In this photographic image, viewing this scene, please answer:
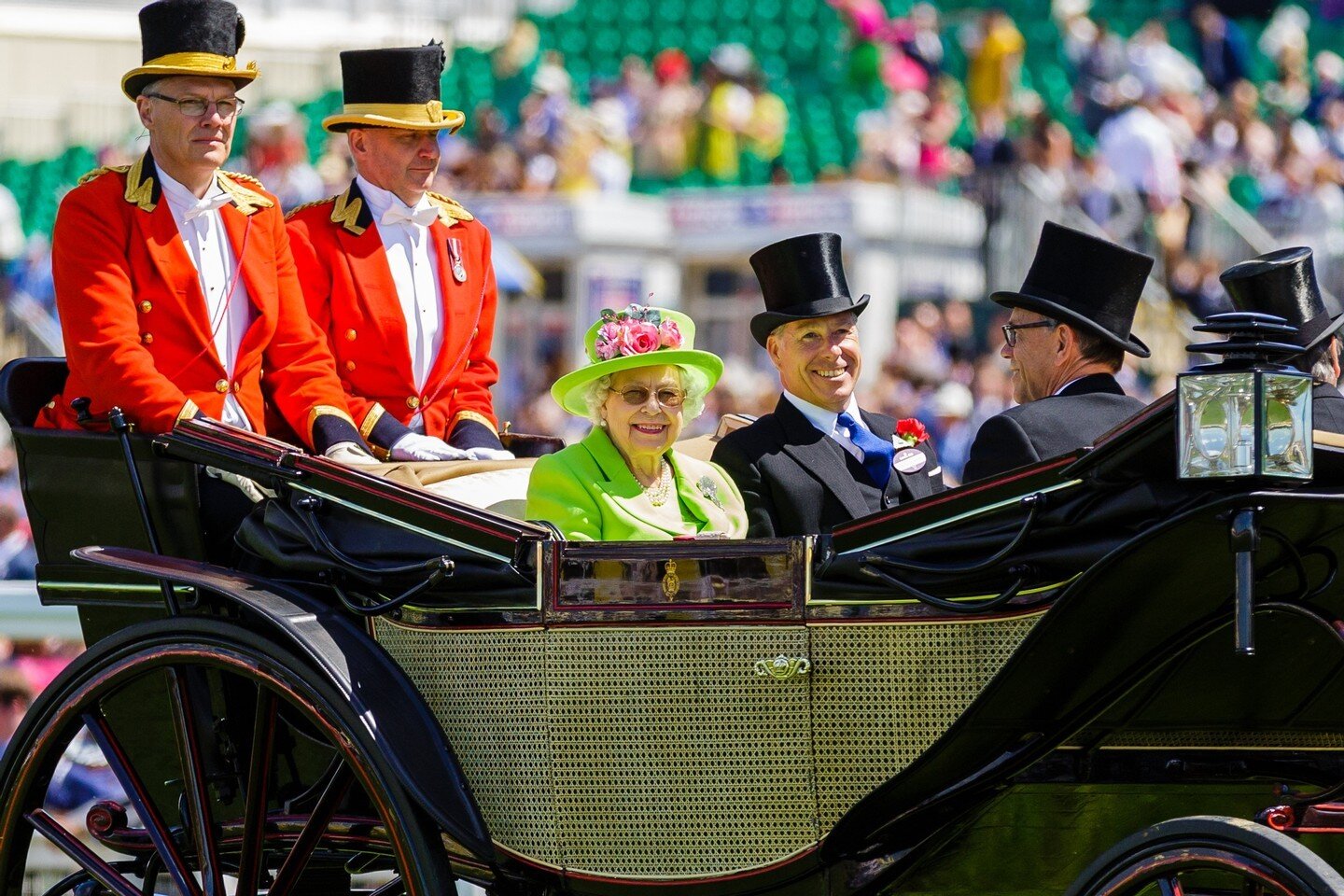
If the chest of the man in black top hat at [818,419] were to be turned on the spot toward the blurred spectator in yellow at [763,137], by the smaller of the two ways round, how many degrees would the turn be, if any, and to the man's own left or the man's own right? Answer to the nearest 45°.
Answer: approximately 135° to the man's own left

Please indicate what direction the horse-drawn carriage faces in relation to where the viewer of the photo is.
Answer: facing to the right of the viewer

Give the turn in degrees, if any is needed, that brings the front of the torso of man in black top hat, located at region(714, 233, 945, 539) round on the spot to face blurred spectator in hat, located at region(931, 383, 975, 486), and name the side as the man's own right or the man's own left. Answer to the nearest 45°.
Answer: approximately 135° to the man's own left

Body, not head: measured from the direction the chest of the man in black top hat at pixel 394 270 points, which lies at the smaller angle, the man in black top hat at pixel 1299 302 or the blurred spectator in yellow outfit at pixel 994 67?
the man in black top hat

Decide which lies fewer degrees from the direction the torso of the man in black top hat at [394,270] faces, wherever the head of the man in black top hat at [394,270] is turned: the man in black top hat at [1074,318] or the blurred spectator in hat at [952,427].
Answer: the man in black top hat

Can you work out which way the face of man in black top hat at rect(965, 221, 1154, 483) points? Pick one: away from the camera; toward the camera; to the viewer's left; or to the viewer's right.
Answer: to the viewer's left

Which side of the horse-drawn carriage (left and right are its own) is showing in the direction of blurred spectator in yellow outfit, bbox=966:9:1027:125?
left

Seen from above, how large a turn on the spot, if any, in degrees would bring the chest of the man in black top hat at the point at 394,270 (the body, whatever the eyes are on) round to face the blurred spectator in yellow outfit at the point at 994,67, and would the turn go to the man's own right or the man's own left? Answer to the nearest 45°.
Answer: approximately 90° to the man's own left

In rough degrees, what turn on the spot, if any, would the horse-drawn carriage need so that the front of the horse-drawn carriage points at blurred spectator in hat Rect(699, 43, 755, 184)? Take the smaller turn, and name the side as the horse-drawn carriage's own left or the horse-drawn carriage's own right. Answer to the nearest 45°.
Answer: approximately 90° to the horse-drawn carriage's own left

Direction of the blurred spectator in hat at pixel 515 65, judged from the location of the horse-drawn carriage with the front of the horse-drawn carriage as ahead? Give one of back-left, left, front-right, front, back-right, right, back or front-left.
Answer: left
